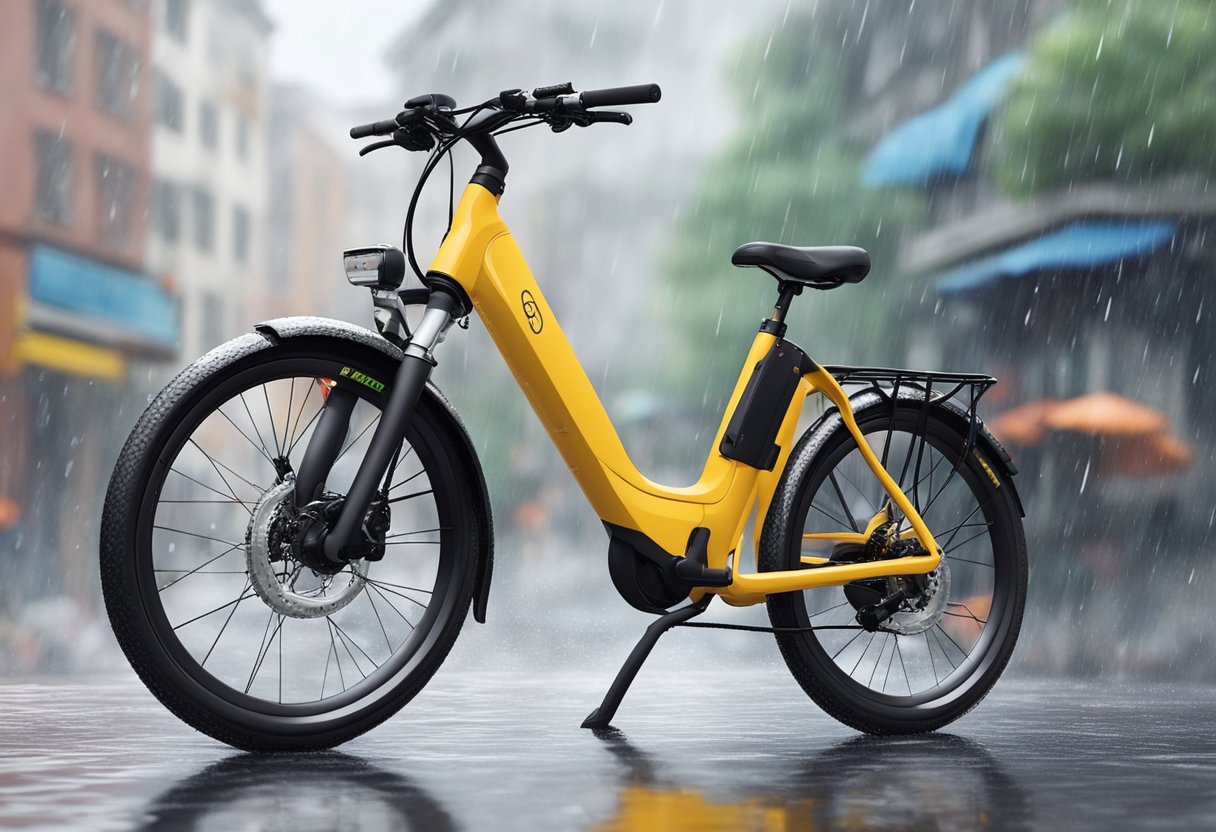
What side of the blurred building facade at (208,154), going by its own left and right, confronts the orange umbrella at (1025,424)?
front

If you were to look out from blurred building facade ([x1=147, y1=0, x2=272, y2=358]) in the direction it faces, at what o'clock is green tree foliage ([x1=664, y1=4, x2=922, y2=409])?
The green tree foliage is roughly at 11 o'clock from the blurred building facade.

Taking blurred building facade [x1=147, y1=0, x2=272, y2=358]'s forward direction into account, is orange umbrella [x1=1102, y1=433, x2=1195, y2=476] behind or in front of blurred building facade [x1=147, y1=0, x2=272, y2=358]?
in front

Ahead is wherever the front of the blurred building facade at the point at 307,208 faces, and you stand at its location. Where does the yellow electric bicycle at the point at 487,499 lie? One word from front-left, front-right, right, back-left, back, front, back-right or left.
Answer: front-right

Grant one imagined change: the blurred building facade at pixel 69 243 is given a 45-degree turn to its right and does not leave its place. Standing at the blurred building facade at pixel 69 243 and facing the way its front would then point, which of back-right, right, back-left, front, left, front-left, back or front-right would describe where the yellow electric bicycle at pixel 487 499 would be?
front

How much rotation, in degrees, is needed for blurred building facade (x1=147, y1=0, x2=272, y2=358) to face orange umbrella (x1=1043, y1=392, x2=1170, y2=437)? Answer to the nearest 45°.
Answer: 0° — it already faces it

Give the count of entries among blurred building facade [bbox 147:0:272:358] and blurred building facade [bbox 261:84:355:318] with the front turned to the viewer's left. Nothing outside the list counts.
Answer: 0

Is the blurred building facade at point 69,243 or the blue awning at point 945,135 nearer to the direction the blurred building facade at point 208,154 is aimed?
the blue awning

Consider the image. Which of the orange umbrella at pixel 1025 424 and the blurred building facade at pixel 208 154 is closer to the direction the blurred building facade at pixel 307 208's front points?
the orange umbrella

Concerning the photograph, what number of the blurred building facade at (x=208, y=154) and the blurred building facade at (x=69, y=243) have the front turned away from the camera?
0

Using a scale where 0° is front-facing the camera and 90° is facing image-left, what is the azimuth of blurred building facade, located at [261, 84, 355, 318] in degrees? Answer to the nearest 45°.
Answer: approximately 315°

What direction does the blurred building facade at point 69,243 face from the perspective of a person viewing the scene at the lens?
facing the viewer and to the right of the viewer
